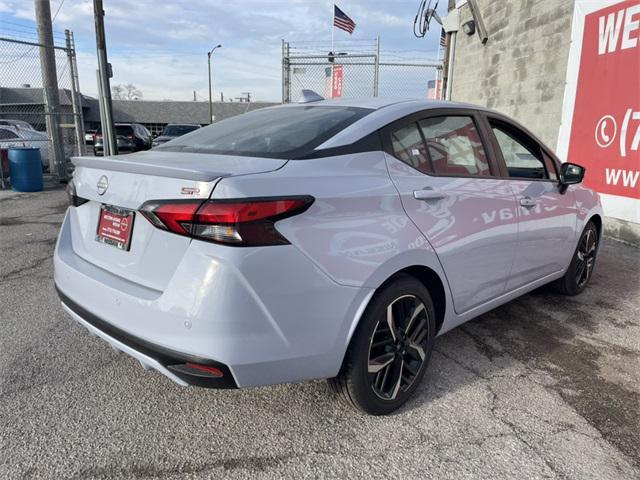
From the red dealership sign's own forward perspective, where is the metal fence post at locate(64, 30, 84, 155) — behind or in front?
in front

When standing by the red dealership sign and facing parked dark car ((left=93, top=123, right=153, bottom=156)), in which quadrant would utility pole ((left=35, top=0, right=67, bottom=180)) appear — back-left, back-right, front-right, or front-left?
front-left

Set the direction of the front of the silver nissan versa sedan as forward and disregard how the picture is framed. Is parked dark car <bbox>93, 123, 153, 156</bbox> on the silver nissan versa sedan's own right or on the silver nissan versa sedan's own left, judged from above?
on the silver nissan versa sedan's own left

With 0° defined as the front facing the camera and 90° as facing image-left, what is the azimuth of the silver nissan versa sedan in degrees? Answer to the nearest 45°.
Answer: approximately 225°

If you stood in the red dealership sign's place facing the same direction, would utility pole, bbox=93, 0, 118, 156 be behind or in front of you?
in front

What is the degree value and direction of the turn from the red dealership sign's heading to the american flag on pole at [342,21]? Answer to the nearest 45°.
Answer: approximately 90° to its right

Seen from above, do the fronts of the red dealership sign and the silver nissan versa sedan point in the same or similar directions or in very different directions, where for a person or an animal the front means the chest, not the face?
very different directions

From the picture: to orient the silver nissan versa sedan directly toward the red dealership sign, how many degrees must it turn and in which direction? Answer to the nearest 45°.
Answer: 0° — it already faces it

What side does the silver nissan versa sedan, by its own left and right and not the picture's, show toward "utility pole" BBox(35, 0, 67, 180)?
left

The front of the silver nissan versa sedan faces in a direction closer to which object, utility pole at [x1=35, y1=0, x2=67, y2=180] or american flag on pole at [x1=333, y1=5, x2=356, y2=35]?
the american flag on pole

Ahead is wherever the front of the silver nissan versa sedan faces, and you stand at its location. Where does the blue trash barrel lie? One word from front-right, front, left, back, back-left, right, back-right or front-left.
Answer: left

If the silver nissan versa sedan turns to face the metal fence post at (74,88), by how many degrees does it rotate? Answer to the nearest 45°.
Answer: approximately 90° to its left
